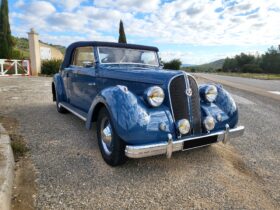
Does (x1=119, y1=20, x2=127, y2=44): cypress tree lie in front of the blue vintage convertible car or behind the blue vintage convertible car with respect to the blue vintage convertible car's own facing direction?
behind

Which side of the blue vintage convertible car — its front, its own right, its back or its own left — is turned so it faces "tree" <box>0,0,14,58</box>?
back

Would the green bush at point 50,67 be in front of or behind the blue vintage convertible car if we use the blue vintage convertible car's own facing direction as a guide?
behind

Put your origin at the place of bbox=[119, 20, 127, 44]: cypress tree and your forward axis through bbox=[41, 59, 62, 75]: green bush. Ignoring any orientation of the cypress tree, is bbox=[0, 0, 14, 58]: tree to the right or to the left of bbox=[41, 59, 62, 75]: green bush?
right

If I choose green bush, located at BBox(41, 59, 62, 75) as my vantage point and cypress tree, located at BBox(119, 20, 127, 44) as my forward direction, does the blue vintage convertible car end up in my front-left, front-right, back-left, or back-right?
back-right

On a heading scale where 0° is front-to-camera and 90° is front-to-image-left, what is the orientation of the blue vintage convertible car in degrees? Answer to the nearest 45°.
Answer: approximately 315°
